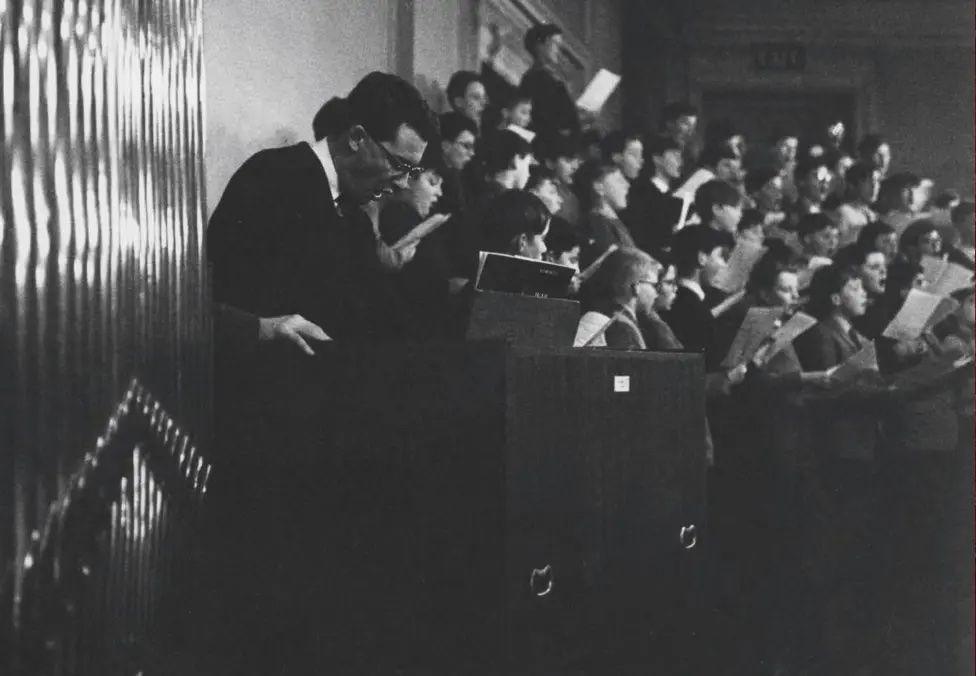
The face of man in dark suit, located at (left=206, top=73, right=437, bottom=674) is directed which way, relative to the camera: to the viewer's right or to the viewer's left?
to the viewer's right

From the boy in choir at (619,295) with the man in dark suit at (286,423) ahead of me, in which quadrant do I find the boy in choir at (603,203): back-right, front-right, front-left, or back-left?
back-right

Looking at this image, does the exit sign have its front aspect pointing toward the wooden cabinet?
yes

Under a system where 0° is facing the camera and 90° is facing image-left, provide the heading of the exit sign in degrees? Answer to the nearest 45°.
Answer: approximately 0°

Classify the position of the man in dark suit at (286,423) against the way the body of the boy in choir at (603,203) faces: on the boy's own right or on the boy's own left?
on the boy's own right
